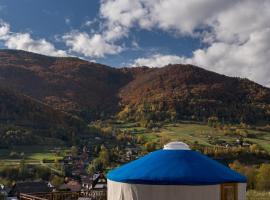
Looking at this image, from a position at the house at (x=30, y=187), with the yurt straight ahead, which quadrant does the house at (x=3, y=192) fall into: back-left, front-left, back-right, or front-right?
back-right

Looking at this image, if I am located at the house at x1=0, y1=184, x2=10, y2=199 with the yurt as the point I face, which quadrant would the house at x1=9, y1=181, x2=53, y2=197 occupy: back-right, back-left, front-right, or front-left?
front-left

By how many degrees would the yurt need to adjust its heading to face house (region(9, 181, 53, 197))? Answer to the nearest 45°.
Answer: approximately 180°

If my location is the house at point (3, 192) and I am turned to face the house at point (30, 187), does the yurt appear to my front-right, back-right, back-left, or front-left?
front-right

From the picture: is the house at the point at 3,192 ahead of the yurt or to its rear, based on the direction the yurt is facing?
to the rear

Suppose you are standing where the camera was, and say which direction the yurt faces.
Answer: facing the viewer and to the right of the viewer
